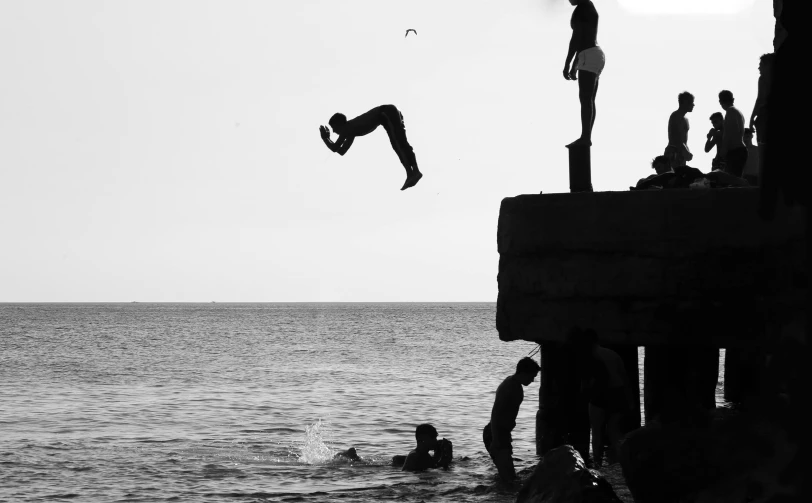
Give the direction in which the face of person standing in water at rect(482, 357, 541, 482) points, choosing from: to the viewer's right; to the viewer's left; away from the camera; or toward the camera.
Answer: to the viewer's right

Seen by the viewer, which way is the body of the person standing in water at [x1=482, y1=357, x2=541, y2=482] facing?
to the viewer's right
